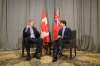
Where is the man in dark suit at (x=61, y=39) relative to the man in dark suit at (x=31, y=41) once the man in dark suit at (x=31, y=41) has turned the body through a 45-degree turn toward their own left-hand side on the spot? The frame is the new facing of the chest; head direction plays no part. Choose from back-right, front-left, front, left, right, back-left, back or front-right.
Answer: front

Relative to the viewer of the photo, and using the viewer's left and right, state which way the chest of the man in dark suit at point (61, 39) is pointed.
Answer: facing the viewer and to the left of the viewer
